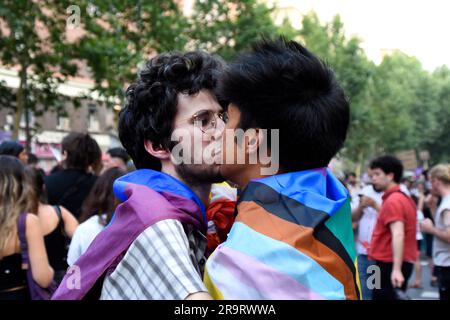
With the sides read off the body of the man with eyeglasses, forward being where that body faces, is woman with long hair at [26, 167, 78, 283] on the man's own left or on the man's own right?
on the man's own left

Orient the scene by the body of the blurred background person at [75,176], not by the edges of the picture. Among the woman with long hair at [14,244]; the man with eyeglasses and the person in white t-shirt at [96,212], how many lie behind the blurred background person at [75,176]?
3

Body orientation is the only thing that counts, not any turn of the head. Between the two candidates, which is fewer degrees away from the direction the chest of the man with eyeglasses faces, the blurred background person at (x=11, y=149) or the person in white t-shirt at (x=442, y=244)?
the person in white t-shirt

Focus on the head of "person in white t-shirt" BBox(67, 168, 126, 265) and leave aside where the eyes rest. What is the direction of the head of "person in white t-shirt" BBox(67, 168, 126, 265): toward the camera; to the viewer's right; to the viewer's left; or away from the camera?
away from the camera

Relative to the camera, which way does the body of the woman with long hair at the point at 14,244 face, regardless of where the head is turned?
away from the camera

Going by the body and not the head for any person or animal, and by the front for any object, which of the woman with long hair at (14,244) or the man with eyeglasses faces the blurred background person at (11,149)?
the woman with long hair

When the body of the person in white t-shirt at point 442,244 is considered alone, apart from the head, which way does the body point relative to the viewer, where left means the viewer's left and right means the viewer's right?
facing to the left of the viewer

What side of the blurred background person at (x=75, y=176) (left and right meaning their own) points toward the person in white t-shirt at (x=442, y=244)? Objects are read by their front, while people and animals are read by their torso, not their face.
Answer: right

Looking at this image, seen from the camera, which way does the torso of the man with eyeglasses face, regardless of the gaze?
to the viewer's right

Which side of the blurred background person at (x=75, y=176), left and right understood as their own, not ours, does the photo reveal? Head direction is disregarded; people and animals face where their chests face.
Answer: back

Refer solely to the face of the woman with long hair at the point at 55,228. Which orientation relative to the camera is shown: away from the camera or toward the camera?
away from the camera

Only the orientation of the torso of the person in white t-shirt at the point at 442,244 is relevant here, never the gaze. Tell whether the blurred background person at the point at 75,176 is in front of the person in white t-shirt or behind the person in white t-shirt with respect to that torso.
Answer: in front
